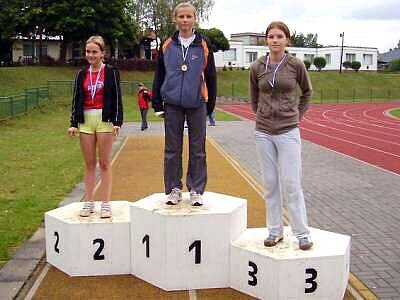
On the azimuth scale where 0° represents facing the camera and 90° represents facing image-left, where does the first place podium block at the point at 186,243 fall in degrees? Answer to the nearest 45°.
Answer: approximately 0°

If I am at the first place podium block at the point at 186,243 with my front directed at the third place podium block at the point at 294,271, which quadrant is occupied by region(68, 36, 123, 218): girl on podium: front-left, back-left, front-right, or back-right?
back-left

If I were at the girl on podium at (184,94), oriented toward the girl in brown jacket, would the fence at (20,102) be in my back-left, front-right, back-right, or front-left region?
back-left

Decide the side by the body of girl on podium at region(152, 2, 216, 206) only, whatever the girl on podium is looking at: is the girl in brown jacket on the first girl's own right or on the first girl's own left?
on the first girl's own left

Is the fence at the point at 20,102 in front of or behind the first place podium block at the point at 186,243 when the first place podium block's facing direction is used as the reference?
behind

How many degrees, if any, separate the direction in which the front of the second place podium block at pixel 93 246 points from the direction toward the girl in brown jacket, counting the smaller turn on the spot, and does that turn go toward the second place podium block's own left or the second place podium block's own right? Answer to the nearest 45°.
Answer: approximately 45° to the second place podium block's own left
